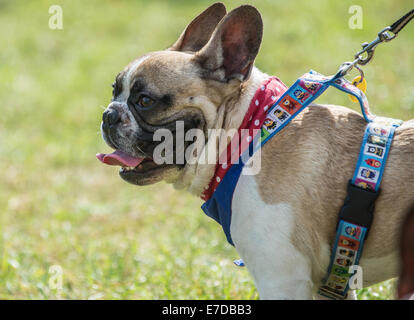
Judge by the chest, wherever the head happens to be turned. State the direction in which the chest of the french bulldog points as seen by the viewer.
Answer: to the viewer's left
